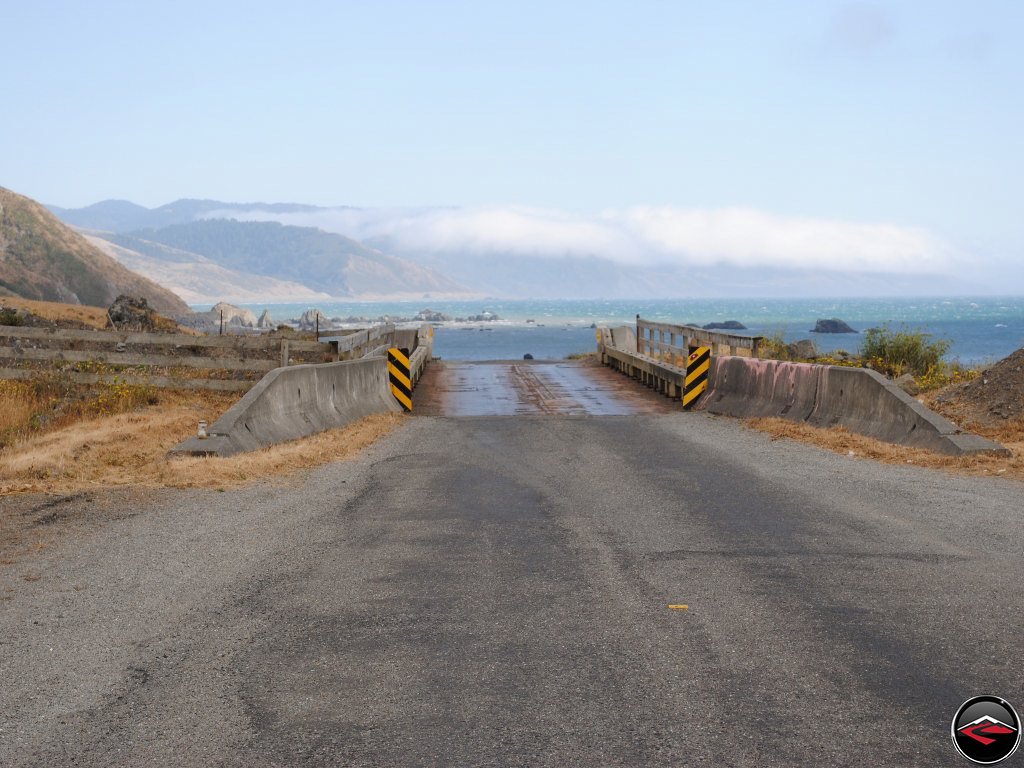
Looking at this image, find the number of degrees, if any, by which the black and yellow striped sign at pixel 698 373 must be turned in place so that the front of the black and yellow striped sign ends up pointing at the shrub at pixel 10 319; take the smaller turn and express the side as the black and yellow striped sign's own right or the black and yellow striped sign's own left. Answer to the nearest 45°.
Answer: approximately 90° to the black and yellow striped sign's own right

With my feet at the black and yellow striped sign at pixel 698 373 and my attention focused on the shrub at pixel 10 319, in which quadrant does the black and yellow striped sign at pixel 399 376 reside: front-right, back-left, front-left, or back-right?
front-left

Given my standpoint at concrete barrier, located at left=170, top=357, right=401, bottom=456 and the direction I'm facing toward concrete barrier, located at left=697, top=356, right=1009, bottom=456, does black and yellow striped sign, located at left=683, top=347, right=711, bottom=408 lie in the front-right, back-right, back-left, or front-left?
front-left

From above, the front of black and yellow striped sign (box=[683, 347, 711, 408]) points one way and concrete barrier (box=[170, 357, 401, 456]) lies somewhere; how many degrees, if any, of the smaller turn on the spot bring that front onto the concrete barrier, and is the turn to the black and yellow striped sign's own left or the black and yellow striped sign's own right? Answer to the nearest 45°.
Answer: approximately 45° to the black and yellow striped sign's own right

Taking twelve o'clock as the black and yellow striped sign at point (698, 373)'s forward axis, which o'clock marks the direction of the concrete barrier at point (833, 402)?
The concrete barrier is roughly at 11 o'clock from the black and yellow striped sign.

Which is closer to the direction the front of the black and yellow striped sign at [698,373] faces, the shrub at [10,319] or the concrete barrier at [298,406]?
the concrete barrier

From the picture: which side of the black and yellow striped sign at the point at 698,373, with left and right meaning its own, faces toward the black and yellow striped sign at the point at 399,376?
right

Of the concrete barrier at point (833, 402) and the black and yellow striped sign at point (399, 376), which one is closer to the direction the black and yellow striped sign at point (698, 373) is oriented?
the concrete barrier

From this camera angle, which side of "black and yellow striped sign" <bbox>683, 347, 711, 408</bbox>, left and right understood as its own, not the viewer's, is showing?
front
